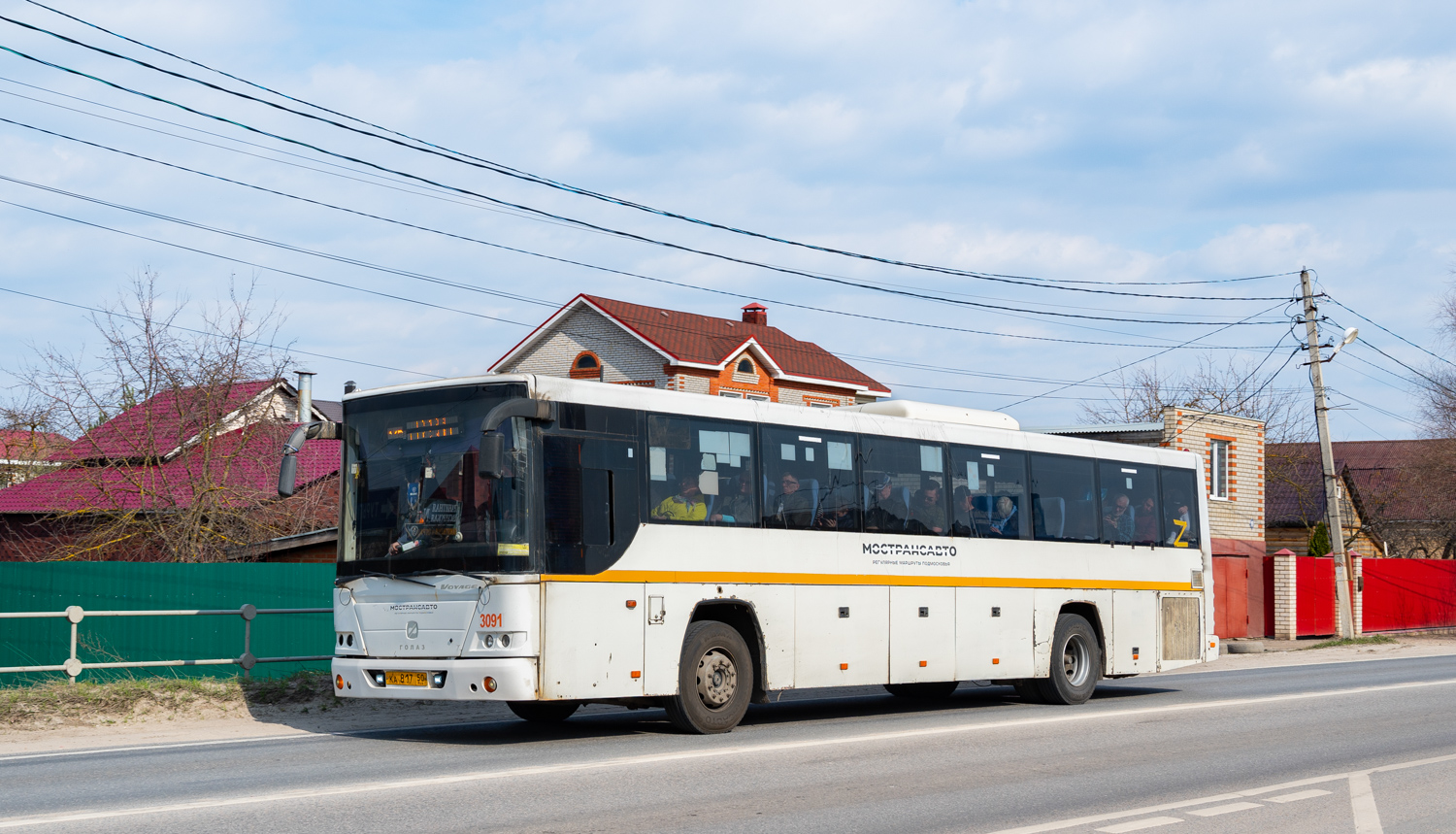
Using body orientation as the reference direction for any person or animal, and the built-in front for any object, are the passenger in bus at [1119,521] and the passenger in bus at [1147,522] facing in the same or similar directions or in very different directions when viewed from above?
same or similar directions

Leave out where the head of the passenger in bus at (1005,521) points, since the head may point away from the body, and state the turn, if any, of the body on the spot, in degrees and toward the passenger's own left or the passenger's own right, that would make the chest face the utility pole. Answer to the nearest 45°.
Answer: approximately 135° to the passenger's own right

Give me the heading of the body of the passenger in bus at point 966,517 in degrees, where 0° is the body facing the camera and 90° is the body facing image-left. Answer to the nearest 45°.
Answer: approximately 45°

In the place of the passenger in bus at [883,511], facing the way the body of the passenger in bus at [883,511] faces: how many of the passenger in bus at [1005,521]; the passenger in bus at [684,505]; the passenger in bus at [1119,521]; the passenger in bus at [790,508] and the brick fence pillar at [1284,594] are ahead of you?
2

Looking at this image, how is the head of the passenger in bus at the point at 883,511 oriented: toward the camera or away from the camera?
toward the camera

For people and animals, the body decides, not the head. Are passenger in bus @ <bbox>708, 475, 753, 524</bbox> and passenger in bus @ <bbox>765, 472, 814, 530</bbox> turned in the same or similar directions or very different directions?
same or similar directions

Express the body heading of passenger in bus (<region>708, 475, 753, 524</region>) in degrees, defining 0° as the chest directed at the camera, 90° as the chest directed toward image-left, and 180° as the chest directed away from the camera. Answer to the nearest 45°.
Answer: approximately 45°

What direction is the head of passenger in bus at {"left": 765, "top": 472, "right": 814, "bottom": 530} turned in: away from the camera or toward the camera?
toward the camera

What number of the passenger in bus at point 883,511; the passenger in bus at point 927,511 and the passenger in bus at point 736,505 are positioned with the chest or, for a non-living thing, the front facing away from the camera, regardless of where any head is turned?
0

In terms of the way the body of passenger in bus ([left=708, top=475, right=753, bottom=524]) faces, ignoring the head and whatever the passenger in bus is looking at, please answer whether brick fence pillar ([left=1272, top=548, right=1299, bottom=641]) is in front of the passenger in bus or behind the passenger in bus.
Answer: behind

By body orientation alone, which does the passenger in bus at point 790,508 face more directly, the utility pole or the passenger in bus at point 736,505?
the passenger in bus

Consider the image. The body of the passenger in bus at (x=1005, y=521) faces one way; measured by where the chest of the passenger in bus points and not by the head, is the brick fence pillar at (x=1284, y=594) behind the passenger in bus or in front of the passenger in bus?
behind

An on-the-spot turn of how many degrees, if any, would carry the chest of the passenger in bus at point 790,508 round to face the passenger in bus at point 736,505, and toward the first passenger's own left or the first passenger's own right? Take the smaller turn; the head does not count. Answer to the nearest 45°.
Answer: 0° — they already face them

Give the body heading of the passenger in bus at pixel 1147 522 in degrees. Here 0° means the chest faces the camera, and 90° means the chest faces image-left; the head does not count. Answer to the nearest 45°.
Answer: approximately 45°

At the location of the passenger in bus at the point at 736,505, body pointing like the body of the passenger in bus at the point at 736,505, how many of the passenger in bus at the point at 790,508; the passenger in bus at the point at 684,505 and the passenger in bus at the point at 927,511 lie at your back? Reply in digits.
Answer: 2

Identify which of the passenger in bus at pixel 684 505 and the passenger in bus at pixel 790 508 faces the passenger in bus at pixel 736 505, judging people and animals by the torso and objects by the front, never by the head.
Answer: the passenger in bus at pixel 790 508

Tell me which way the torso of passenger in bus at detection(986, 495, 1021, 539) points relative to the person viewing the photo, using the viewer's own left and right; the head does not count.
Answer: facing the viewer and to the left of the viewer
